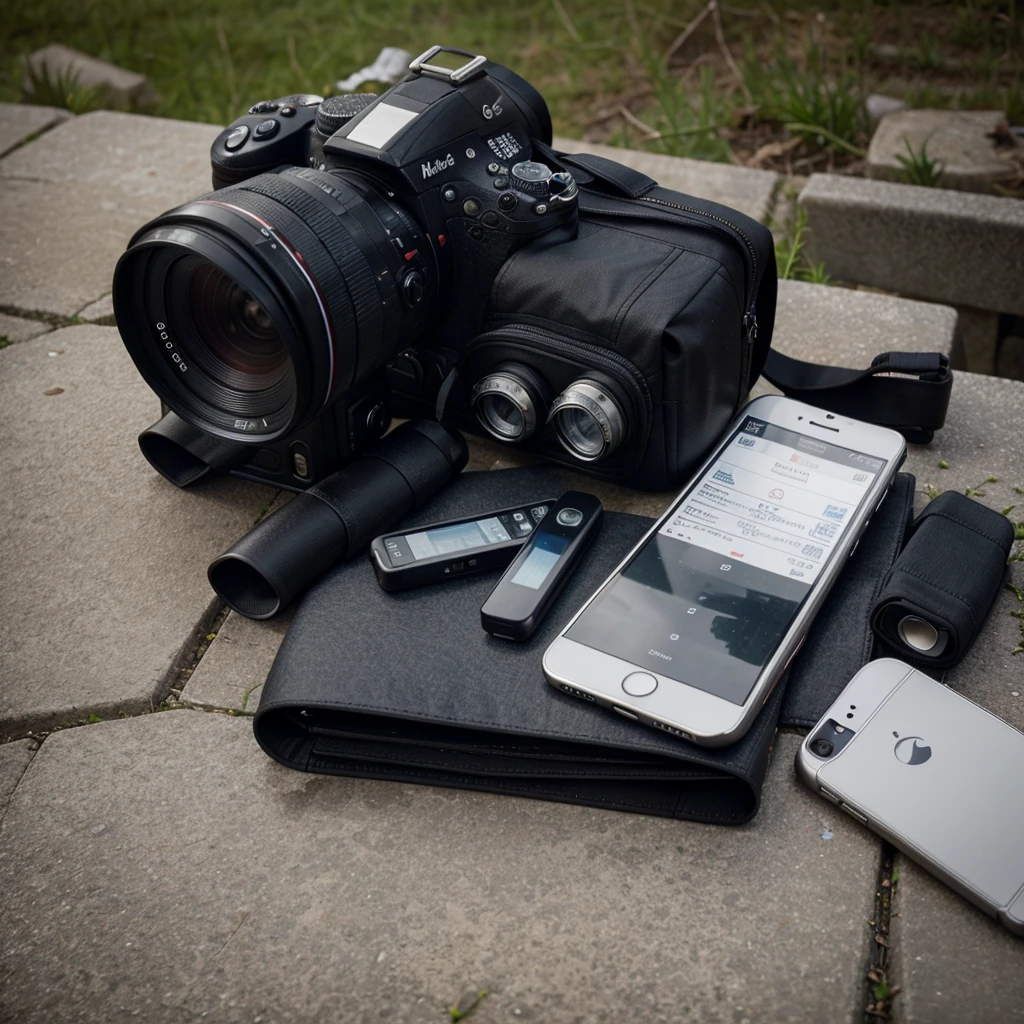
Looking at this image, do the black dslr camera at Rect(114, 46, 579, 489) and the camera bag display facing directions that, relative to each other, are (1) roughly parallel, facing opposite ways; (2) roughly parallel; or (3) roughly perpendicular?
roughly parallel

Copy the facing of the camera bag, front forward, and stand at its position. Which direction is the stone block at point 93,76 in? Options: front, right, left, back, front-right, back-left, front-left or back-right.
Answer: right

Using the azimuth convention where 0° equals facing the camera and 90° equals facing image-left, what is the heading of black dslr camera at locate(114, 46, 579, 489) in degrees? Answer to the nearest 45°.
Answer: approximately 45°

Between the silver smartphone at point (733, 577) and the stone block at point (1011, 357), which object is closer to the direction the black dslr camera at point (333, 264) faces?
the silver smartphone

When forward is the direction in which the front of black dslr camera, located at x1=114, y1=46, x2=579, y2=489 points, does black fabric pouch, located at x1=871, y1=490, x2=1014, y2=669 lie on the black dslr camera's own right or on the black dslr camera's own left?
on the black dslr camera's own left

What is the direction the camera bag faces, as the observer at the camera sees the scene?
facing the viewer and to the left of the viewer

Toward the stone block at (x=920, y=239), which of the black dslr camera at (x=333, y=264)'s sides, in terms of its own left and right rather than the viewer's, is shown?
back

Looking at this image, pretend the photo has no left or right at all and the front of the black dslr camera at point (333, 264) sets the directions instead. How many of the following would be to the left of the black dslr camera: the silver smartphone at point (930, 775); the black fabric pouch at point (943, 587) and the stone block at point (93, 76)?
2

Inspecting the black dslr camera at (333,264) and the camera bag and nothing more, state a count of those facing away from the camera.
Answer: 0
